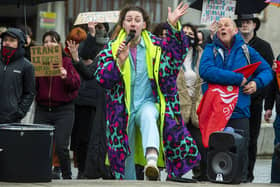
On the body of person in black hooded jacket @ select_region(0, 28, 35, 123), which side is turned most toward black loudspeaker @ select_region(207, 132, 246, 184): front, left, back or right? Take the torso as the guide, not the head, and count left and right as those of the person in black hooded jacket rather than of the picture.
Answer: left

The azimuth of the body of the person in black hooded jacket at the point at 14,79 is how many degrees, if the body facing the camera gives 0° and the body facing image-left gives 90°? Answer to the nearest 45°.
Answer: approximately 45°

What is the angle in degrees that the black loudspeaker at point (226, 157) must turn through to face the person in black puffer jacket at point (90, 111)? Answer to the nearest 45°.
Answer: approximately 90° to its right

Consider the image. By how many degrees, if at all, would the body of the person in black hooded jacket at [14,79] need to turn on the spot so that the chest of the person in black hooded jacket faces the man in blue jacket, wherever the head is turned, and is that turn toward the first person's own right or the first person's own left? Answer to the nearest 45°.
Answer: approximately 135° to the first person's own left

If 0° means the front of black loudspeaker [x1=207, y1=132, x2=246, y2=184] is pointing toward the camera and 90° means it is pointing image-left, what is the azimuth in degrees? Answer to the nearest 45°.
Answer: approximately 45°

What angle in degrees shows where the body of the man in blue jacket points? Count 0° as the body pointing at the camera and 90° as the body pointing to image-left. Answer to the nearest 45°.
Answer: approximately 0°
